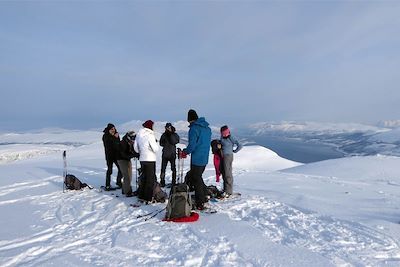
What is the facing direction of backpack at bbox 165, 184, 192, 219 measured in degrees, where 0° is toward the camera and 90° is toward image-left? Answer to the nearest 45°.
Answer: approximately 0°

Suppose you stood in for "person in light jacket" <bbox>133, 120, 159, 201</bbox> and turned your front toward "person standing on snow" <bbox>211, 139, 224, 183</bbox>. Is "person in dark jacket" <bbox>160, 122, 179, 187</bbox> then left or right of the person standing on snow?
left

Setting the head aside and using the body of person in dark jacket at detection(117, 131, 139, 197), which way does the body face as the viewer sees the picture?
to the viewer's right
